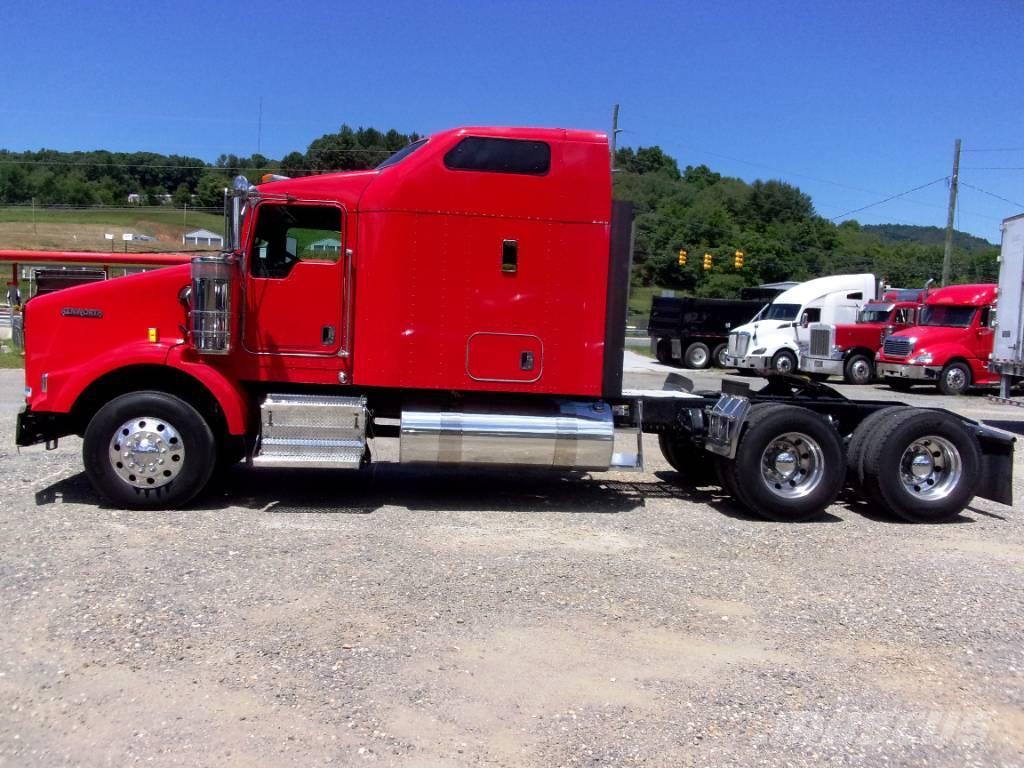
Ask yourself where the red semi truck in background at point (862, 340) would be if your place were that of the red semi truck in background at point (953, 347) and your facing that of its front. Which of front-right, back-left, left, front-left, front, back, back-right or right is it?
right

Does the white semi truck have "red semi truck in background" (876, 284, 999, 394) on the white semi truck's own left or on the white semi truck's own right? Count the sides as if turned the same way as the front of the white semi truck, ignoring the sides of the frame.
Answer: on the white semi truck's own left

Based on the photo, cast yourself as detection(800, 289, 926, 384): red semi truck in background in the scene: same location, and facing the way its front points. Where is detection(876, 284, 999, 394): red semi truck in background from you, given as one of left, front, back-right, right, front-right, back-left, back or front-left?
left

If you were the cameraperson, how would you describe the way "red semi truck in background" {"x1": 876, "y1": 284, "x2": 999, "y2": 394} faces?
facing the viewer and to the left of the viewer

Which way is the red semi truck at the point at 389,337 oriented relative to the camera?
to the viewer's left
